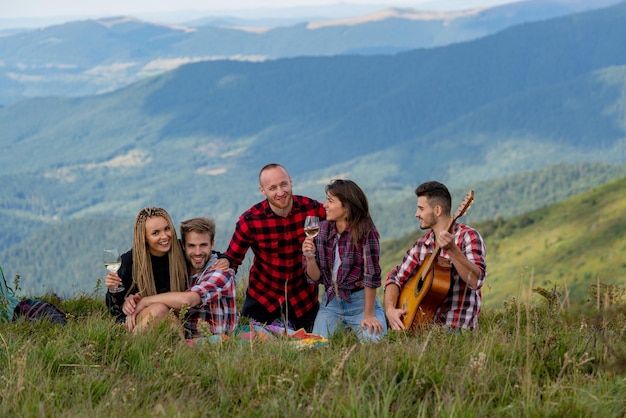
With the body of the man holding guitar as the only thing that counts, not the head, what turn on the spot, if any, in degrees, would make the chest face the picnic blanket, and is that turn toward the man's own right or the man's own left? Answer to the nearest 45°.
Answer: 0° — they already face it

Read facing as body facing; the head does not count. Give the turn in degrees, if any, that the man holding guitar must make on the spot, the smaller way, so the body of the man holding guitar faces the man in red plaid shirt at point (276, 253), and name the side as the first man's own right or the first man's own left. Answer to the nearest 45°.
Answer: approximately 90° to the first man's own right

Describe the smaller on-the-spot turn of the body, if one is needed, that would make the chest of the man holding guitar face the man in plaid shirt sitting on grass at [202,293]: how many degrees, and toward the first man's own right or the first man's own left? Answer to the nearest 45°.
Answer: approximately 45° to the first man's own right

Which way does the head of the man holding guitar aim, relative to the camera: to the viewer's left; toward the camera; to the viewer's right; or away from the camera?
to the viewer's left

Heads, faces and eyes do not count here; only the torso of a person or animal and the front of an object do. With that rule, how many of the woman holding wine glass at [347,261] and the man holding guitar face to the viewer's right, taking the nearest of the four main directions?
0

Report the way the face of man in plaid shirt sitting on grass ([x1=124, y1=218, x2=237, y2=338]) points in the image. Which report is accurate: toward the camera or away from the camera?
toward the camera

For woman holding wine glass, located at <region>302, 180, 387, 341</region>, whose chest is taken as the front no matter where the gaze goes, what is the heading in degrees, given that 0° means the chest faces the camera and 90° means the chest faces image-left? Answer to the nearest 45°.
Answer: approximately 45°

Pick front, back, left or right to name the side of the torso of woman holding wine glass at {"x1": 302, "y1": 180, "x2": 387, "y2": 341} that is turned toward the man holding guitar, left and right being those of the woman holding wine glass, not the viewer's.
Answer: left

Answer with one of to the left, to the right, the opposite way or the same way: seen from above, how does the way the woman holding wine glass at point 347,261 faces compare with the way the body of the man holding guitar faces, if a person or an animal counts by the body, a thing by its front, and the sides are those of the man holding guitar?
the same way

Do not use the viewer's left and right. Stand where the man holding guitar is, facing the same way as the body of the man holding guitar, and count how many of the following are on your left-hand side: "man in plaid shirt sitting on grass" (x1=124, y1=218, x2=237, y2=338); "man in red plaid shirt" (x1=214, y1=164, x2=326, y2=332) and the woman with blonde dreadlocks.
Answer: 0

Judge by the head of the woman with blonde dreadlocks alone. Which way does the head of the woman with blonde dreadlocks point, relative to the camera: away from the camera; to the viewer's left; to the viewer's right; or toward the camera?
toward the camera
